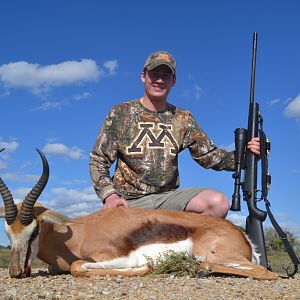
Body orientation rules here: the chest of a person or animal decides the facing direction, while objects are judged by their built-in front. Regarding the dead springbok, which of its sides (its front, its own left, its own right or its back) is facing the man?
right

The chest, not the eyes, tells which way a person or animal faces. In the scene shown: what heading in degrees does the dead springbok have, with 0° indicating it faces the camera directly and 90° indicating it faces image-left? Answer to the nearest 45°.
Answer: approximately 90°
